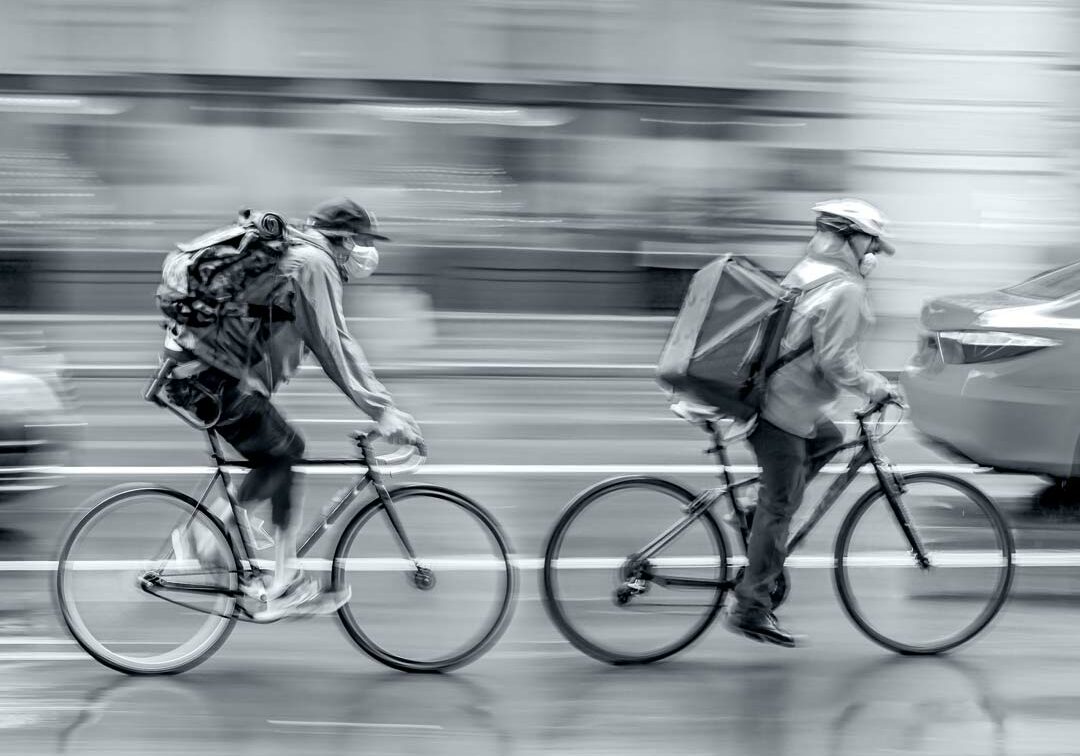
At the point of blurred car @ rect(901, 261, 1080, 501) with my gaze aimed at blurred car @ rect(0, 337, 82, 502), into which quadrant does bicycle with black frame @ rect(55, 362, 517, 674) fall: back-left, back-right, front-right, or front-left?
front-left

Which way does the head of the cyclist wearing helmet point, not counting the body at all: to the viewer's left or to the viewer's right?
to the viewer's right

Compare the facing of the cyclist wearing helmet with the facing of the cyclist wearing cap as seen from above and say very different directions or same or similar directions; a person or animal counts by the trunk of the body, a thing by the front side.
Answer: same or similar directions

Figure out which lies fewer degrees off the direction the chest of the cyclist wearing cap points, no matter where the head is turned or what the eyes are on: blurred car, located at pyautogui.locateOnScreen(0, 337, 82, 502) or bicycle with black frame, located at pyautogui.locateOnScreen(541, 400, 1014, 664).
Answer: the bicycle with black frame

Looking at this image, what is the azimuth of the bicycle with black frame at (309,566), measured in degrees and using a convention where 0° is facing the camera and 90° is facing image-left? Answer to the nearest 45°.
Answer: approximately 270°

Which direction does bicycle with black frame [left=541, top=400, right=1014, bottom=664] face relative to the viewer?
to the viewer's right

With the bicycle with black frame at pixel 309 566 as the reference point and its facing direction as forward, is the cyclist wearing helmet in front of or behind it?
in front

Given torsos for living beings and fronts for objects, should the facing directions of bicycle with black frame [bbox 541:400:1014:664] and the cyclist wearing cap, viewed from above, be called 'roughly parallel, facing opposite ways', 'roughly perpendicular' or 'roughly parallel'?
roughly parallel

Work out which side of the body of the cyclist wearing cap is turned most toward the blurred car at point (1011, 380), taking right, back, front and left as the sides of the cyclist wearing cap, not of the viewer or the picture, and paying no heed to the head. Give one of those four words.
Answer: front

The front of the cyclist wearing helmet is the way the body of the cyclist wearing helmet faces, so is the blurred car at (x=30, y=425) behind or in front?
behind

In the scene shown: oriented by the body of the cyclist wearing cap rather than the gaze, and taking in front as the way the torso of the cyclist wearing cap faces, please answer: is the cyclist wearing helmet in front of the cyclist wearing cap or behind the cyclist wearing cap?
in front

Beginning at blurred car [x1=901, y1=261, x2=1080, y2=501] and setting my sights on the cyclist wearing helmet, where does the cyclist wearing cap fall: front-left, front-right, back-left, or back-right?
front-right

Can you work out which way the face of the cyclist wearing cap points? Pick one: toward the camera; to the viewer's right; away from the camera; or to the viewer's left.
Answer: to the viewer's right

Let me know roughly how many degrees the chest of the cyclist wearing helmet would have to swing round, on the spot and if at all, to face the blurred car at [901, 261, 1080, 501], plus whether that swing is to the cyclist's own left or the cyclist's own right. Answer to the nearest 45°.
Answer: approximately 45° to the cyclist's own left

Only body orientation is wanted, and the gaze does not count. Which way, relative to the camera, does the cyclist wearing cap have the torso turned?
to the viewer's right

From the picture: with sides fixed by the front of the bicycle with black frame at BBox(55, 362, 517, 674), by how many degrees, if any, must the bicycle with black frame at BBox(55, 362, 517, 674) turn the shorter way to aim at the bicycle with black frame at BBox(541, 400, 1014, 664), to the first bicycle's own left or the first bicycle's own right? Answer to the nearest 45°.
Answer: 0° — it already faces it

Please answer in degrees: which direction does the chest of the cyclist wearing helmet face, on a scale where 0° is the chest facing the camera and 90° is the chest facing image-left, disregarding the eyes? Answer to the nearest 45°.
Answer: approximately 270°
